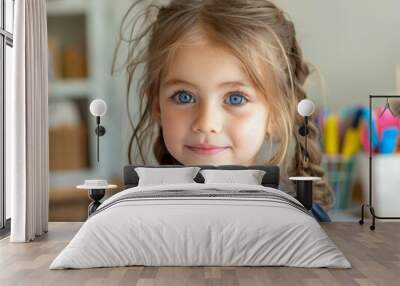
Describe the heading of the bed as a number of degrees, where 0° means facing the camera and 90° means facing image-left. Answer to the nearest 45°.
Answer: approximately 0°

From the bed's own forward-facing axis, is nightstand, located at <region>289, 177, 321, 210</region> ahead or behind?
behind

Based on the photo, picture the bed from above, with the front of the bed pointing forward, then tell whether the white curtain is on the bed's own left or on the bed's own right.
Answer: on the bed's own right

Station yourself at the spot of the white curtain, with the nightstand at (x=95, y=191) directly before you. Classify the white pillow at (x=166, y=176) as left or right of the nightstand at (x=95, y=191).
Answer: right

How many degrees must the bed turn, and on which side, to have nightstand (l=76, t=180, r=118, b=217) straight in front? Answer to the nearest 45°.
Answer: approximately 135° to its right

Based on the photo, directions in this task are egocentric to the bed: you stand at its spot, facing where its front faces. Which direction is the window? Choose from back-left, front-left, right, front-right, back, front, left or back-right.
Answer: back-right
